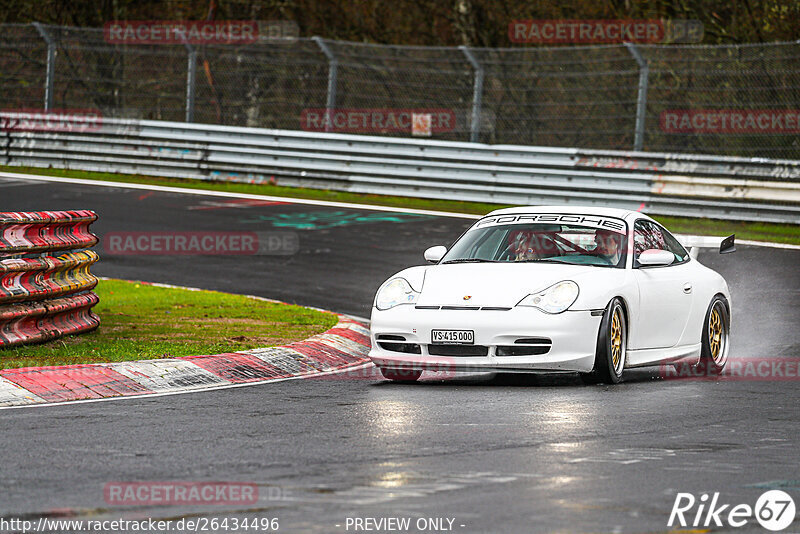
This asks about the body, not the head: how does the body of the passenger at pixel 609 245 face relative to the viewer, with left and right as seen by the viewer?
facing the viewer and to the left of the viewer

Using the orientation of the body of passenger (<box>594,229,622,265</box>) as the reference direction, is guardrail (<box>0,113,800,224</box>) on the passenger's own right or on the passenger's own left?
on the passenger's own right

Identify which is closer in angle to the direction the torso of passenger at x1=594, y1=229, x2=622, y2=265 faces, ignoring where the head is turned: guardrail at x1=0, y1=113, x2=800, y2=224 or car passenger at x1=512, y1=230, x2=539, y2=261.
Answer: the car passenger

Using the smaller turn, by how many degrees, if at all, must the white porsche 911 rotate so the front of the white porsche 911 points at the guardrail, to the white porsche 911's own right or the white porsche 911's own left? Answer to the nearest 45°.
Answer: approximately 135° to the white porsche 911's own right
